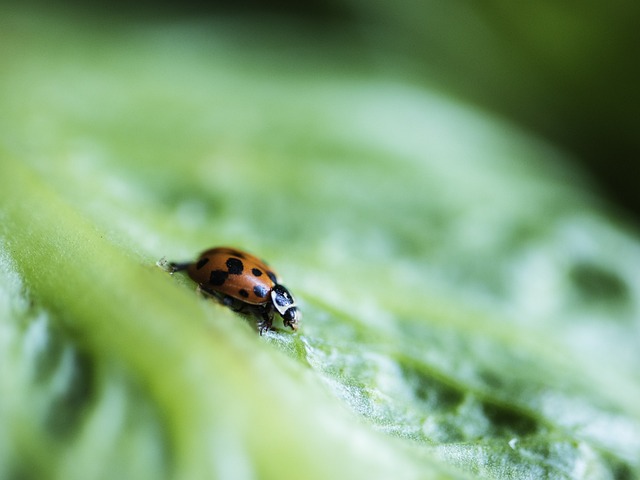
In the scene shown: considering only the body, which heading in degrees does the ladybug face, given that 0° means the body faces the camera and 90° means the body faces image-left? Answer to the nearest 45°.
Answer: approximately 270°
